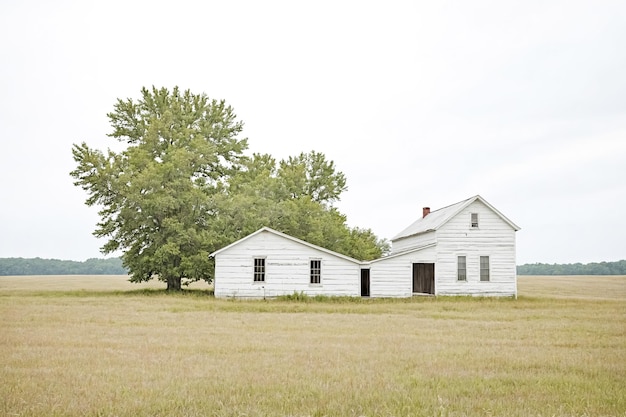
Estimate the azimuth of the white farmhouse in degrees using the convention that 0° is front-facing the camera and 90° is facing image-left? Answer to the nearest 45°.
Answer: approximately 0°

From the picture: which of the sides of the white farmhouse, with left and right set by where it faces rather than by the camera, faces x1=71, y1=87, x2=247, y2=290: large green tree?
right
